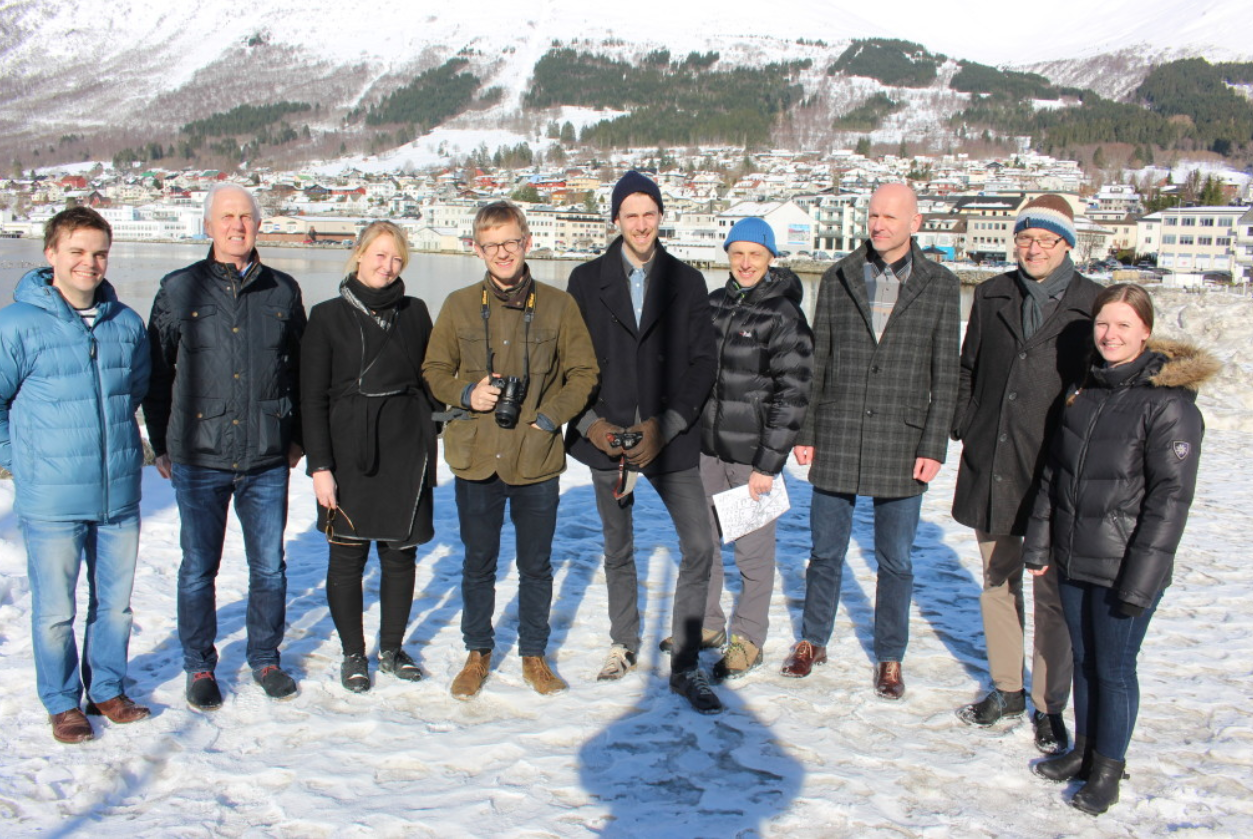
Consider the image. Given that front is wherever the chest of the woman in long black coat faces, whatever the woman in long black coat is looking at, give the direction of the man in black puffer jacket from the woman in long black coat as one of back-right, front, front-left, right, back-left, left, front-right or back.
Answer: left

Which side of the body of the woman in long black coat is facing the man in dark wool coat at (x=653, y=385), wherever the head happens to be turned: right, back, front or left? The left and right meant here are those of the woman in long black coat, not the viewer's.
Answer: left

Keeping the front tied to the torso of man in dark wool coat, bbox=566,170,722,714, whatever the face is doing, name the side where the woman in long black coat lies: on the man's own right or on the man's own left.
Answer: on the man's own right

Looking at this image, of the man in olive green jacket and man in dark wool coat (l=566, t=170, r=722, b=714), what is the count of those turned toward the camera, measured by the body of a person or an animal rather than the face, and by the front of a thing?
2

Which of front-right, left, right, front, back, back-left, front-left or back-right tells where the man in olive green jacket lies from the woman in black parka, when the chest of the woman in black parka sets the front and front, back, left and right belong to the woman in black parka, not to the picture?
front-right

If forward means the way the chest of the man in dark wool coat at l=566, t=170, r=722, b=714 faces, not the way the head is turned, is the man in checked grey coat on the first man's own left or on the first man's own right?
on the first man's own left

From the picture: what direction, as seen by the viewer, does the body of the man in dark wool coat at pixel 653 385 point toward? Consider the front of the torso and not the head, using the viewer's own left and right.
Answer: facing the viewer

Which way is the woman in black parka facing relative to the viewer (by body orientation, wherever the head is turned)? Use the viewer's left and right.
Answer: facing the viewer and to the left of the viewer
